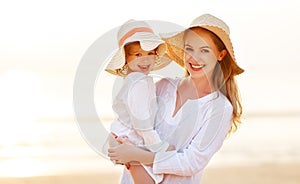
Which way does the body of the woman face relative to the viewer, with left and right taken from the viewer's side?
facing the viewer and to the left of the viewer
